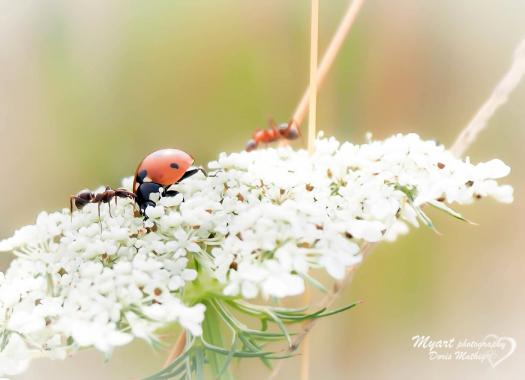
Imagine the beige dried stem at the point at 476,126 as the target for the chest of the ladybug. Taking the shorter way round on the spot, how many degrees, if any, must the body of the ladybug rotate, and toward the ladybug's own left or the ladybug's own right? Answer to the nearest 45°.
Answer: approximately 135° to the ladybug's own left

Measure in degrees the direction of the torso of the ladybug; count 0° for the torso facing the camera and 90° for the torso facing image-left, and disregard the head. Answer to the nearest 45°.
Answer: approximately 45°
